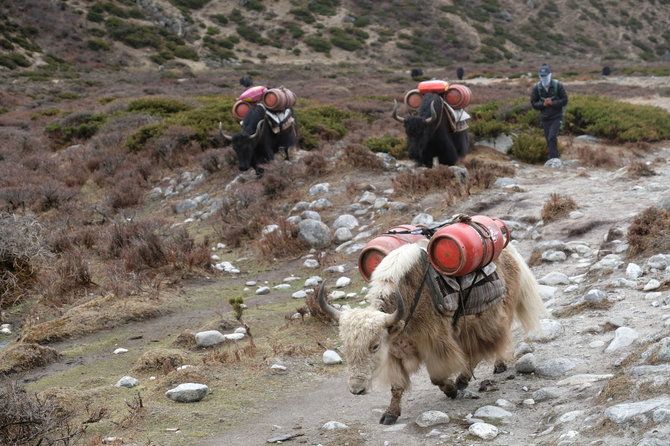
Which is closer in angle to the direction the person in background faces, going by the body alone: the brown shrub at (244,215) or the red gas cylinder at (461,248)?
the red gas cylinder

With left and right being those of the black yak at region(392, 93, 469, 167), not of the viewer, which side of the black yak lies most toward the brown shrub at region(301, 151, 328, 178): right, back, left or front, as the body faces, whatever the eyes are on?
right

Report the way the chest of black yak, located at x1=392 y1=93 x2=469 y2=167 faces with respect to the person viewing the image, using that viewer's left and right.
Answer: facing the viewer and to the left of the viewer

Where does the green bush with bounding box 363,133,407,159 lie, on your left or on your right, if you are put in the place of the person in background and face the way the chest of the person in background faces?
on your right

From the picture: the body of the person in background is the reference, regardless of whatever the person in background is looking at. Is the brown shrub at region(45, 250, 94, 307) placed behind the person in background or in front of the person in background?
in front

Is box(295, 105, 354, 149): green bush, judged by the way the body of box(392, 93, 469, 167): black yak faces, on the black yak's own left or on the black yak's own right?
on the black yak's own right

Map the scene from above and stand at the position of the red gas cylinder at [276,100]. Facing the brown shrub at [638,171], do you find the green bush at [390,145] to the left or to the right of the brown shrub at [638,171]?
left

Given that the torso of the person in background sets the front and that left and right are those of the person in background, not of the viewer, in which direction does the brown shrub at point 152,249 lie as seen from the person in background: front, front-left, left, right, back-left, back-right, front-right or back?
front-right

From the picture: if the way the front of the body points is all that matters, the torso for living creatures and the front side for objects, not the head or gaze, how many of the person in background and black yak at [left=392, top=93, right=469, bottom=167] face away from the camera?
0

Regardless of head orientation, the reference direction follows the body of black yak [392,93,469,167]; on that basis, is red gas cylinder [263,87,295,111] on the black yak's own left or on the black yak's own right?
on the black yak's own right

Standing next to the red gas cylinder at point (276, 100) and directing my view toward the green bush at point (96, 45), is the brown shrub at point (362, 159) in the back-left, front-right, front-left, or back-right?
back-right

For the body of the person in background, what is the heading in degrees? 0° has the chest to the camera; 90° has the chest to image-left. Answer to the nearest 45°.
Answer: approximately 0°

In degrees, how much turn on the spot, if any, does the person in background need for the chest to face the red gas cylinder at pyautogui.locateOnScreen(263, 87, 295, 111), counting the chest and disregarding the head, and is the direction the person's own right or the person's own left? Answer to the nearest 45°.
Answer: approximately 90° to the person's own right

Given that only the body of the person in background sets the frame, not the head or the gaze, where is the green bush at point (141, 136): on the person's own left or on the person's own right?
on the person's own right
